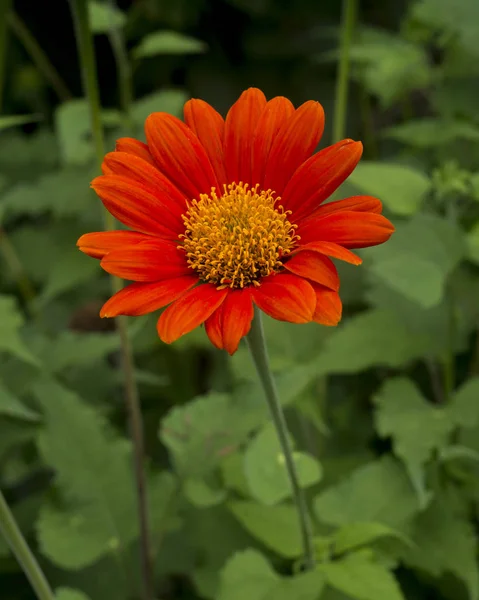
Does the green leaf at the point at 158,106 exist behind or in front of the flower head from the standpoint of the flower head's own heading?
behind

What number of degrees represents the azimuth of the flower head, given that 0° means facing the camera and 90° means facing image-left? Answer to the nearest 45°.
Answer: approximately 0°
